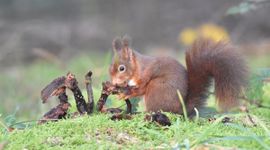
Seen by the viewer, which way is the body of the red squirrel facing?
to the viewer's left

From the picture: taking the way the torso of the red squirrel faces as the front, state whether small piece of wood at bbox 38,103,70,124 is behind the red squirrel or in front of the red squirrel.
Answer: in front

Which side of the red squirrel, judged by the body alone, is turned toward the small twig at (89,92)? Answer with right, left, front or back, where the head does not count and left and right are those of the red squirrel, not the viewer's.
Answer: front

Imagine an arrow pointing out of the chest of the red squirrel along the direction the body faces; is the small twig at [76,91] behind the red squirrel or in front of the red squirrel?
in front
